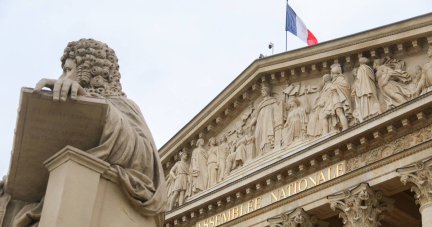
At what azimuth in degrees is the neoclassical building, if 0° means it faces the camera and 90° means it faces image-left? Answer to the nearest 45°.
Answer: approximately 45°

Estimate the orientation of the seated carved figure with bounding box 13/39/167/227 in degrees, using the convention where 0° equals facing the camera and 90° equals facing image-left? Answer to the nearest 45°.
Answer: approximately 90°
